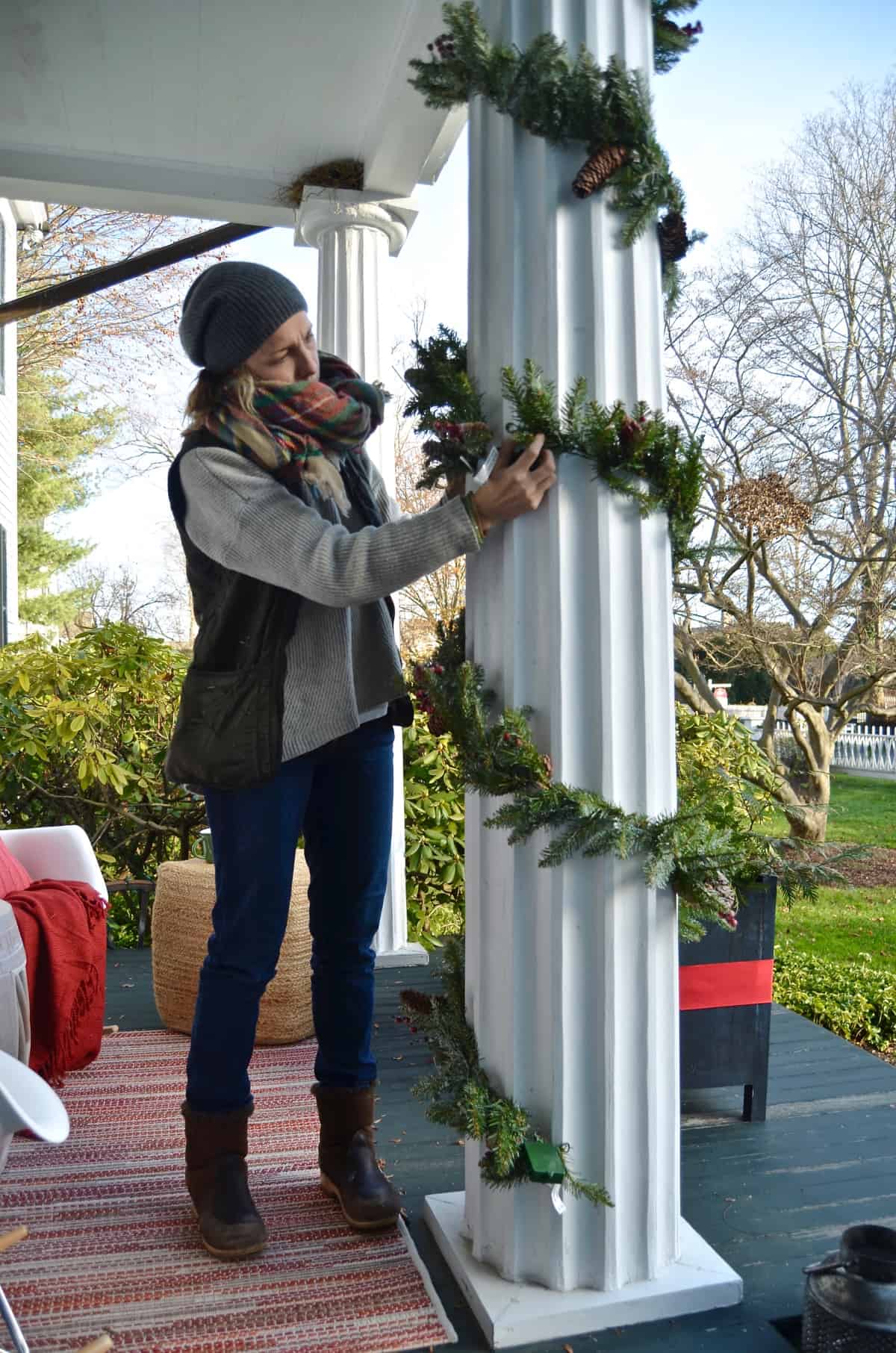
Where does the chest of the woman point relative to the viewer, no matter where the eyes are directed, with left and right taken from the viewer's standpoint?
facing the viewer and to the right of the viewer

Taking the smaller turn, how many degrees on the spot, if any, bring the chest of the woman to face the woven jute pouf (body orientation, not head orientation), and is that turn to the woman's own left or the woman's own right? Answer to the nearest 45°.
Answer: approximately 135° to the woman's own left

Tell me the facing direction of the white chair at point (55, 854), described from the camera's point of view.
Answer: facing the viewer and to the left of the viewer

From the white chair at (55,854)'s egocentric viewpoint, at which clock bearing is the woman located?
The woman is roughly at 10 o'clock from the white chair.

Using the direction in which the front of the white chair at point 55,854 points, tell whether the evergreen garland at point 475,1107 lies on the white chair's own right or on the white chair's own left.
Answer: on the white chair's own left

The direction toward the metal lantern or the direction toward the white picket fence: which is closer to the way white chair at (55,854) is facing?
the metal lantern

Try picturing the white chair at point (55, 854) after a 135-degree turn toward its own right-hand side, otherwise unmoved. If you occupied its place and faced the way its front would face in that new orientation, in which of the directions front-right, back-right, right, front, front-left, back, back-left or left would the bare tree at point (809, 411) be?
right

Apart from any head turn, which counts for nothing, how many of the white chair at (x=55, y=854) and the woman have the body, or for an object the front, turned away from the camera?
0

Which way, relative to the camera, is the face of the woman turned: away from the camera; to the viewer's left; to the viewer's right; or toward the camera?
to the viewer's right

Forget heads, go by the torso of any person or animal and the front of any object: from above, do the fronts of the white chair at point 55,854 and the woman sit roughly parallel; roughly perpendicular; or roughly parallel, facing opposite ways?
roughly perpendicular

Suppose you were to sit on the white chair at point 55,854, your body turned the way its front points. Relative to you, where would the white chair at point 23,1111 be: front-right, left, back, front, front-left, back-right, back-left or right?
front-left
